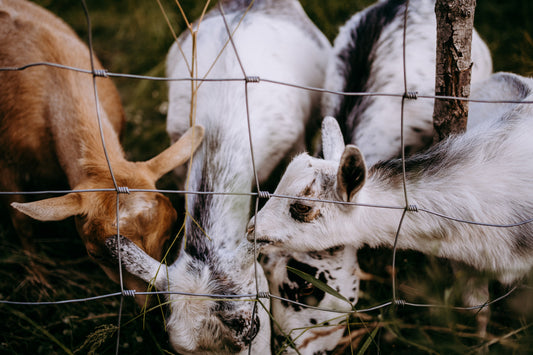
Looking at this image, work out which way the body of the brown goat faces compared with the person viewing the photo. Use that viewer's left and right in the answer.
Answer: facing the viewer and to the right of the viewer

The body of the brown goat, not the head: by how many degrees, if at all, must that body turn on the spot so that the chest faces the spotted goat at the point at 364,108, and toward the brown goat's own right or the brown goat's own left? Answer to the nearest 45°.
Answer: approximately 45° to the brown goat's own left

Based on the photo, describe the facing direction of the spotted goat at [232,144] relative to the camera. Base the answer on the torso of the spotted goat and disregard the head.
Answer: toward the camera

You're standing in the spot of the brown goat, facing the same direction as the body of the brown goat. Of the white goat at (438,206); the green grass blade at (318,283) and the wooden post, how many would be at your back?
0

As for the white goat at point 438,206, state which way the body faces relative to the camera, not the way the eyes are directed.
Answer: to the viewer's left

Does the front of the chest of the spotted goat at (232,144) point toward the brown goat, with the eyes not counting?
no

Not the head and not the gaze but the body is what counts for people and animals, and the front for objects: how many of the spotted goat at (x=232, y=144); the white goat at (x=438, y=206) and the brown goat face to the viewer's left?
1

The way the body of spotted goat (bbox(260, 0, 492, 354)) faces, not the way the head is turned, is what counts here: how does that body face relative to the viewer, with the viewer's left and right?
facing the viewer and to the left of the viewer

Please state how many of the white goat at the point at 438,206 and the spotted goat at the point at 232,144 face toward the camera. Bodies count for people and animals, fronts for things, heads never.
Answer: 1

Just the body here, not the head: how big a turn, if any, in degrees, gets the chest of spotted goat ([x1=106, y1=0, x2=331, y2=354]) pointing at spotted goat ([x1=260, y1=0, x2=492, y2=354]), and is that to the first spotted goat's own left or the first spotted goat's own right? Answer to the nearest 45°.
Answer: approximately 90° to the first spotted goat's own left

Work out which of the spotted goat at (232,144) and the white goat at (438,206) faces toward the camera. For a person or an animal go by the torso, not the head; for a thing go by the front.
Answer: the spotted goat

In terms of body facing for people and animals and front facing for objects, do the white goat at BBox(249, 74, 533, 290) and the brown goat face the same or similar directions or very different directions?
very different directions
